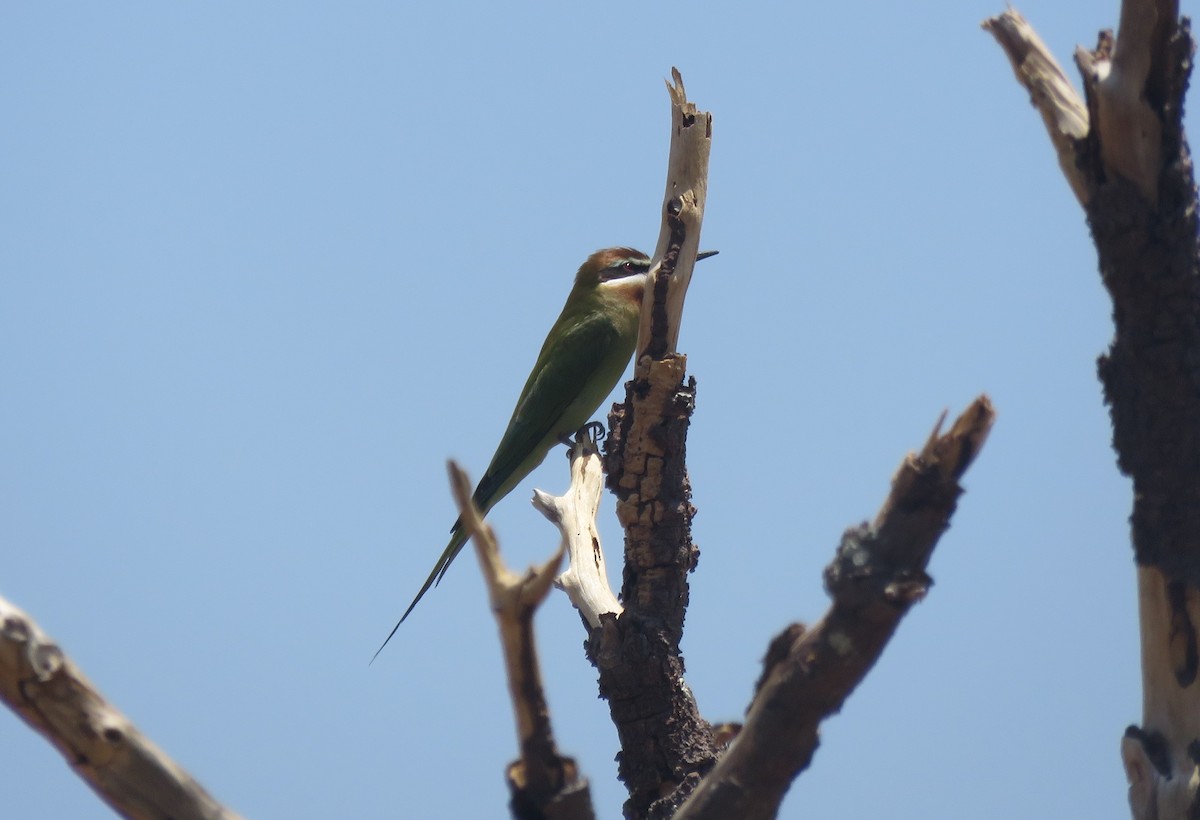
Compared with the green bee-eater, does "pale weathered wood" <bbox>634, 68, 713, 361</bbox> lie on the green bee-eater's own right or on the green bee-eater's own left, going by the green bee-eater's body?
on the green bee-eater's own right

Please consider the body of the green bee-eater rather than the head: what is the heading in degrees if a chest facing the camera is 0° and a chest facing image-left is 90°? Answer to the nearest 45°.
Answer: approximately 270°
